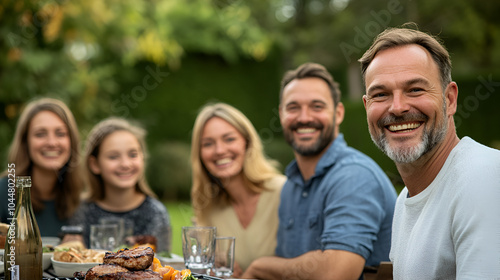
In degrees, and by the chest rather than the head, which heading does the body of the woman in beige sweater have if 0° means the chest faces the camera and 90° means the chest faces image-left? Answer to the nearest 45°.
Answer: approximately 0°

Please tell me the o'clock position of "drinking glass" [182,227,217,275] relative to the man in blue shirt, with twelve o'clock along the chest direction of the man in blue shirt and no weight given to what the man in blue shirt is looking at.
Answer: The drinking glass is roughly at 12 o'clock from the man in blue shirt.

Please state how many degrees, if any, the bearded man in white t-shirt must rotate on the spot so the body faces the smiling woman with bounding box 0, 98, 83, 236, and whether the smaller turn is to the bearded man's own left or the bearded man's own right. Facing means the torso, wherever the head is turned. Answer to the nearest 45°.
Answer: approximately 90° to the bearded man's own right

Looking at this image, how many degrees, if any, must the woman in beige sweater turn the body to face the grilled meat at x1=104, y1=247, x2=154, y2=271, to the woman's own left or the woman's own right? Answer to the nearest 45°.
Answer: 0° — they already face it

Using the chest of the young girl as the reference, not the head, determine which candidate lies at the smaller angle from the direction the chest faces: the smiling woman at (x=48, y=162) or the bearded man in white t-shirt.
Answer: the bearded man in white t-shirt

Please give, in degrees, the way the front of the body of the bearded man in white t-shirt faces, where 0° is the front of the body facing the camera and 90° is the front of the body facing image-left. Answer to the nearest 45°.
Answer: approximately 45°

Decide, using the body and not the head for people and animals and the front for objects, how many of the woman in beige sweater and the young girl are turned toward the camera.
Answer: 2

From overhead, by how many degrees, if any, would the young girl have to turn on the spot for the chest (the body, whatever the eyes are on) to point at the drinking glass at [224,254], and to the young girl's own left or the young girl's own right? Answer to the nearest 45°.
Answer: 0° — they already face it

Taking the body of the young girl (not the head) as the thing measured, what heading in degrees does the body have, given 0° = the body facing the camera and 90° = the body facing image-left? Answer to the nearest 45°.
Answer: approximately 0°

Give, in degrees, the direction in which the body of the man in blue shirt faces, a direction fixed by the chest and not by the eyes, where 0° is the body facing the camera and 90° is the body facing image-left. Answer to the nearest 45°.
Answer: approximately 45°

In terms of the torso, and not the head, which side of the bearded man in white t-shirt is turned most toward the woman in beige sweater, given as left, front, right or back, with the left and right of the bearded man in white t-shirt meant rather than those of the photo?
right
